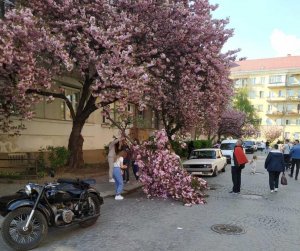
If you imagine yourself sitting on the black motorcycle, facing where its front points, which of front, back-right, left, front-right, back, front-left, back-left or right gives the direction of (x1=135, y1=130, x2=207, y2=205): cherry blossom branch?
back

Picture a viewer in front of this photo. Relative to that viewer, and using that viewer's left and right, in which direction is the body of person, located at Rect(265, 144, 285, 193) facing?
facing away from the viewer

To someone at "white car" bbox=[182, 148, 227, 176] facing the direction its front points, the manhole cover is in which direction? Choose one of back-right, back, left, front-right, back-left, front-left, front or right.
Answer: front-left

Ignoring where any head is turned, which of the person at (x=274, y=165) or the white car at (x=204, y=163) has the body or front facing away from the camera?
the person

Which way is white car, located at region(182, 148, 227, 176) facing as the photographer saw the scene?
facing the viewer and to the left of the viewer

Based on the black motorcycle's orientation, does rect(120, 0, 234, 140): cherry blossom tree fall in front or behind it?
behind

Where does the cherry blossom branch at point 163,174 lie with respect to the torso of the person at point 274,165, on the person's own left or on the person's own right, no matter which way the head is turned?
on the person's own left

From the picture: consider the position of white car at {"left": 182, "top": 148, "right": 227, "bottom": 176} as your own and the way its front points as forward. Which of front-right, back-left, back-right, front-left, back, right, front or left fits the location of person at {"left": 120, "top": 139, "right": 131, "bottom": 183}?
front
